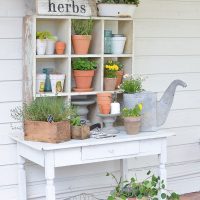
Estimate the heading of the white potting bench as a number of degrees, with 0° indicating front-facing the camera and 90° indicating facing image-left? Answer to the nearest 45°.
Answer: approximately 315°

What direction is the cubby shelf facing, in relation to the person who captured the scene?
facing the viewer and to the right of the viewer

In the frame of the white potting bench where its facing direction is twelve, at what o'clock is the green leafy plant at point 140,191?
The green leafy plant is roughly at 10 o'clock from the white potting bench.

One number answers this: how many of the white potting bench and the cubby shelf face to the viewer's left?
0
